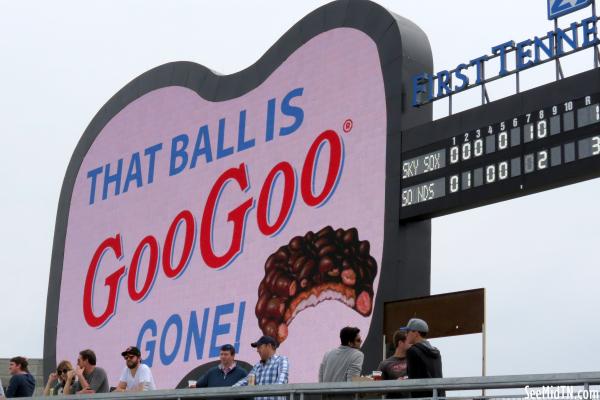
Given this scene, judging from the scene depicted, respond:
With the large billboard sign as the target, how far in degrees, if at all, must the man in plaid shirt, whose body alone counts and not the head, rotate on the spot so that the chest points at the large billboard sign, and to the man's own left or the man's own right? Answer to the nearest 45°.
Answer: approximately 135° to the man's own right

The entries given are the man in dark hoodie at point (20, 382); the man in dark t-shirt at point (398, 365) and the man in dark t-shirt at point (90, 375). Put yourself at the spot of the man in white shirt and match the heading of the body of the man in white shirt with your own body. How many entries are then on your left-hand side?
1

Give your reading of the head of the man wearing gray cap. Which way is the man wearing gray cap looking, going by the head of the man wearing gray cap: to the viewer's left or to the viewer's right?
to the viewer's left
